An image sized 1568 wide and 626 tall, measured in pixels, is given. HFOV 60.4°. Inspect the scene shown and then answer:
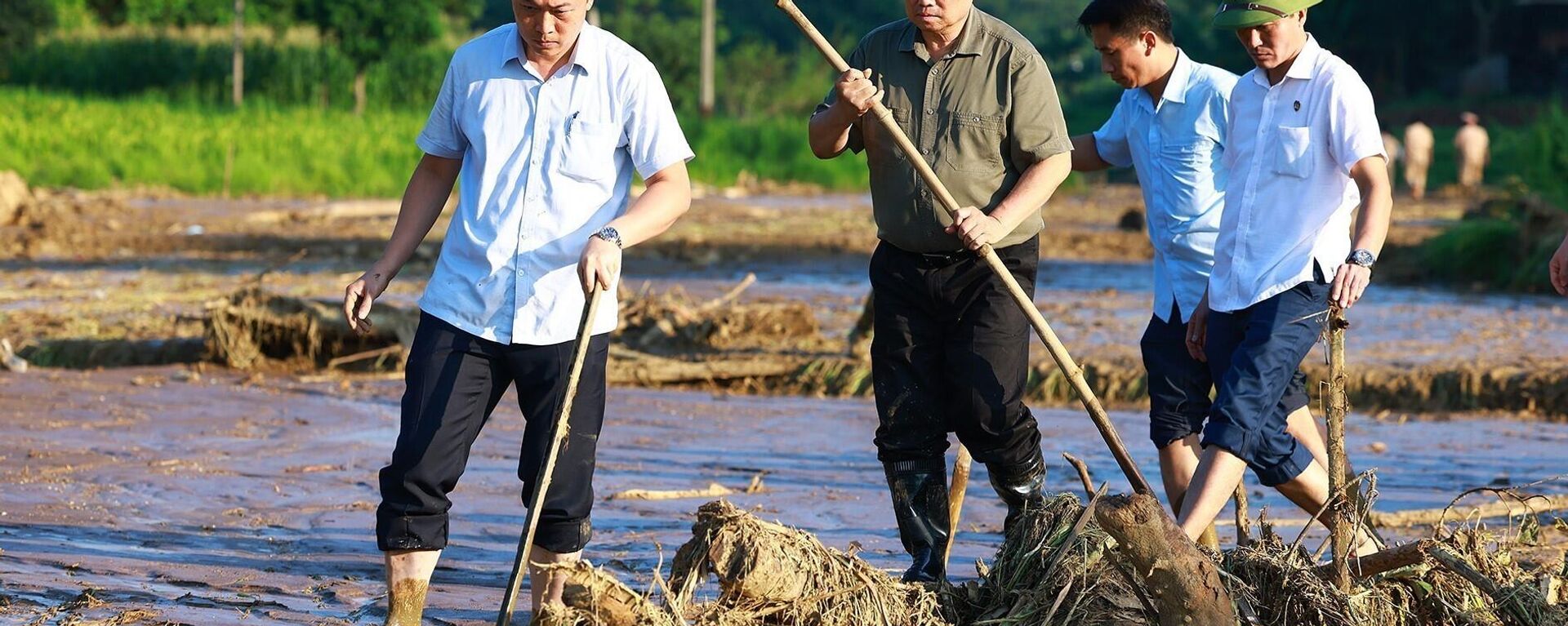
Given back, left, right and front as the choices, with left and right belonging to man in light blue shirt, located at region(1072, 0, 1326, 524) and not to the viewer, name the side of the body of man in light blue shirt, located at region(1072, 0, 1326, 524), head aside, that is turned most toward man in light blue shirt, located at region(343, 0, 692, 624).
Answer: front

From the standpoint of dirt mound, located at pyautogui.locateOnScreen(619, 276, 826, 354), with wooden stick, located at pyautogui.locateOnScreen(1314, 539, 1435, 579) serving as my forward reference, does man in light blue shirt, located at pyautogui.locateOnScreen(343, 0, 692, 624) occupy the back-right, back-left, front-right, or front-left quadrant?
front-right

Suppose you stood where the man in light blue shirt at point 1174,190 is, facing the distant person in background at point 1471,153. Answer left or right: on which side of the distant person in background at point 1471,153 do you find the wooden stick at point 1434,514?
right

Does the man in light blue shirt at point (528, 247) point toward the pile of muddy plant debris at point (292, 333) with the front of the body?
no

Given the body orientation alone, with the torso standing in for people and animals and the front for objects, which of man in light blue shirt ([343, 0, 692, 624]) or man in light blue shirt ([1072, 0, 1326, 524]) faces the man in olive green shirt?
man in light blue shirt ([1072, 0, 1326, 524])

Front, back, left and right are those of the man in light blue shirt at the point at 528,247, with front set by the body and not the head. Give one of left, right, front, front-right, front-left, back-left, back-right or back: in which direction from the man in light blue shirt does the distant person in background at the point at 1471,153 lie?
back-left

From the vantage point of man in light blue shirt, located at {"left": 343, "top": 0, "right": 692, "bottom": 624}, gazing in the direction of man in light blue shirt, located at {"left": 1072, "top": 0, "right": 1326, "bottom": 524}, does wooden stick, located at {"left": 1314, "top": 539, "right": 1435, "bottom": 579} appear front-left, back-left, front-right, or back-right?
front-right

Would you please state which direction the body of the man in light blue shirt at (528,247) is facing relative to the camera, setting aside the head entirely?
toward the camera

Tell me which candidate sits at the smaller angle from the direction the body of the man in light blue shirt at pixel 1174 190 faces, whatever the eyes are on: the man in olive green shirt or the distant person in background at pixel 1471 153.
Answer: the man in olive green shirt

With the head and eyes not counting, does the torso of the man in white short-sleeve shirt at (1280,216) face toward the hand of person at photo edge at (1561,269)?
no

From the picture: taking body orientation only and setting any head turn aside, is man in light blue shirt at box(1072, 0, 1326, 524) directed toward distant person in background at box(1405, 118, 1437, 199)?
no

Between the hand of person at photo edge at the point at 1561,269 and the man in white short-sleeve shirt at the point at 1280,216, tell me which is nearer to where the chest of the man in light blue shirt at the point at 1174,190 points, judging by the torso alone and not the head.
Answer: the man in white short-sleeve shirt

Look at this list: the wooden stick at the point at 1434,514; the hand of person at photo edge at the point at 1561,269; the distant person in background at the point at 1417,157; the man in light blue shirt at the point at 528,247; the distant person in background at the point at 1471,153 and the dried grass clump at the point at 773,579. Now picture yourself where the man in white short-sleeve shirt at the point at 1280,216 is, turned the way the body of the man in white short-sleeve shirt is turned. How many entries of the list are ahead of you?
2

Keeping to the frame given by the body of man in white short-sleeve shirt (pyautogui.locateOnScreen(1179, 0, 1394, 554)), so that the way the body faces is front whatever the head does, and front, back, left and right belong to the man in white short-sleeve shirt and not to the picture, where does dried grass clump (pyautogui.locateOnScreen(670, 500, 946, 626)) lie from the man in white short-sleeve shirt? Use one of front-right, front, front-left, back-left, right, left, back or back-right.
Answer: front

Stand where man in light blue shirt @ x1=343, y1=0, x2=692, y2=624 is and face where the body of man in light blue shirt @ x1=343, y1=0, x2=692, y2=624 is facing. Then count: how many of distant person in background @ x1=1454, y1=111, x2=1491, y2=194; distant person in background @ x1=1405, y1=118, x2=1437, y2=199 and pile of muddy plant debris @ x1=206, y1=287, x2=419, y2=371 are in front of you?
0

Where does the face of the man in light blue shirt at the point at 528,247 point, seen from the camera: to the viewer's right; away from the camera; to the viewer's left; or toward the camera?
toward the camera

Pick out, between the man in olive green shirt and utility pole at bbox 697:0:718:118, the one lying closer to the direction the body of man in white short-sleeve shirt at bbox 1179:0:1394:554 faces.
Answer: the man in olive green shirt

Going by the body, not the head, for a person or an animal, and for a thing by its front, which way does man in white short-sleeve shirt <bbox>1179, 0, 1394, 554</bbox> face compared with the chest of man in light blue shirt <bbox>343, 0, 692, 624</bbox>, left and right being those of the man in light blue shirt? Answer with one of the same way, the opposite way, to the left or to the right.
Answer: to the right

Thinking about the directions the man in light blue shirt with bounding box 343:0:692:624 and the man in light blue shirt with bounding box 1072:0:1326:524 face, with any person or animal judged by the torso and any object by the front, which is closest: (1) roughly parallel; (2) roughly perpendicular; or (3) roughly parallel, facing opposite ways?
roughly perpendicular

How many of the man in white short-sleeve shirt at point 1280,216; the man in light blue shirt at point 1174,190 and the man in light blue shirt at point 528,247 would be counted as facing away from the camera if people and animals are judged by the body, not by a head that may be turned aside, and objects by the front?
0

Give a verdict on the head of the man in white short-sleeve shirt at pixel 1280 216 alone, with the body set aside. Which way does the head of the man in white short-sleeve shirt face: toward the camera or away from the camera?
toward the camera

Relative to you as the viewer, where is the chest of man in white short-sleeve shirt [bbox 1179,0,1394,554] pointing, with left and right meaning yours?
facing the viewer and to the left of the viewer

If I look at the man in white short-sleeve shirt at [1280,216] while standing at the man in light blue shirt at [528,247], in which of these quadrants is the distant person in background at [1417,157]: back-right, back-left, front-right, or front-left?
front-left
